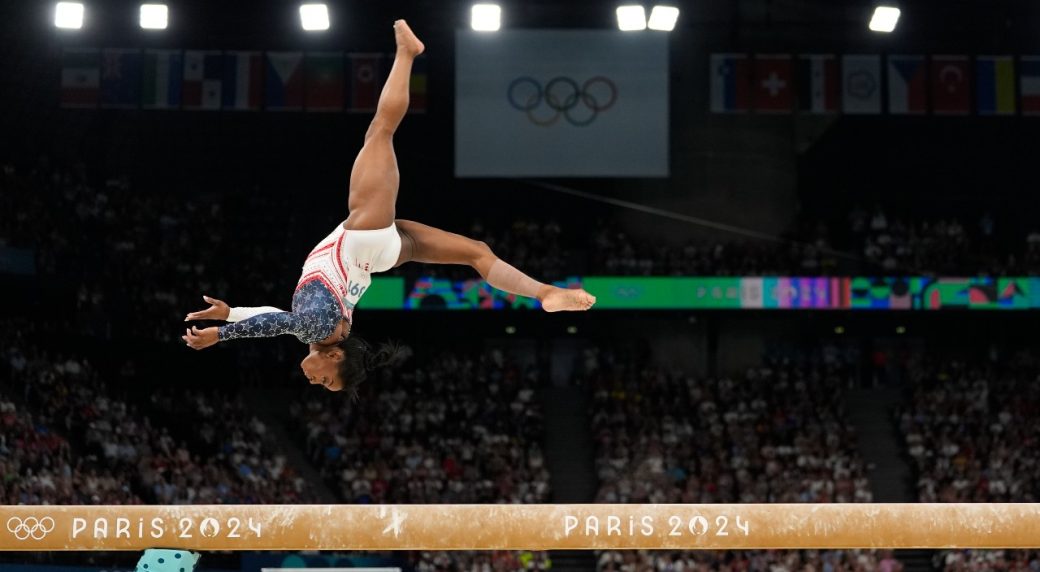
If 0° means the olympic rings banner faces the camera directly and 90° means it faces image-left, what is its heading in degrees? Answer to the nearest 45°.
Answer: approximately 0°

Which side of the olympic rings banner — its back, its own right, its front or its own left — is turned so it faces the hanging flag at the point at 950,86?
left

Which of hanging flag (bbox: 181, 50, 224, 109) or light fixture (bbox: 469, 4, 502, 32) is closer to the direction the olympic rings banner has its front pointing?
the light fixture

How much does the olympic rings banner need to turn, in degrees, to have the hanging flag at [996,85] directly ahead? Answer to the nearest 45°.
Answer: approximately 90° to its left

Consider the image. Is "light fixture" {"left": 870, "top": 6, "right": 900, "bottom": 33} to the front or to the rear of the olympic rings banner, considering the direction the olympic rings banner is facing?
to the front

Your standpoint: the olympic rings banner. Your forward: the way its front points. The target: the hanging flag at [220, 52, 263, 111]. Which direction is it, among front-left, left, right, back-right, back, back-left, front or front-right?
right

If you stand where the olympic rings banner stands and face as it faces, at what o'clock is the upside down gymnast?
The upside down gymnast is roughly at 12 o'clock from the olympic rings banner.

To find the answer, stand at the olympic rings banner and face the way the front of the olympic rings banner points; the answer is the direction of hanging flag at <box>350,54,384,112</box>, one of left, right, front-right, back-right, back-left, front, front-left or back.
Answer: right

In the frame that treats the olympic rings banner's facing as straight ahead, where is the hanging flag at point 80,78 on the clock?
The hanging flag is roughly at 3 o'clock from the olympic rings banner.

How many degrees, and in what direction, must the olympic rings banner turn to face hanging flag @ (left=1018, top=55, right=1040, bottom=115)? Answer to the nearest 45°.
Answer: approximately 90° to its left

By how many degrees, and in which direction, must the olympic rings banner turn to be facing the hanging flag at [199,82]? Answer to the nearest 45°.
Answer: approximately 90° to its right

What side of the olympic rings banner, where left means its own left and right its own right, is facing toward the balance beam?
front

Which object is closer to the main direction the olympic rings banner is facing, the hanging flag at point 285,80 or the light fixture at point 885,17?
the light fixture

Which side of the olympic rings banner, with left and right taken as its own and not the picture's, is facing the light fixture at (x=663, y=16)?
front

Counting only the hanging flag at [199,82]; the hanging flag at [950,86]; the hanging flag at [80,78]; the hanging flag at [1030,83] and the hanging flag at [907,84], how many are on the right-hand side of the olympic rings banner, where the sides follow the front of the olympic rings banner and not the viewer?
2

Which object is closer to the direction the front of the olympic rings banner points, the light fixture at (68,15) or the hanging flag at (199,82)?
the light fixture

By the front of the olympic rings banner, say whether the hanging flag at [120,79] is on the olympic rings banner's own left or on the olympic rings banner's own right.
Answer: on the olympic rings banner's own right
